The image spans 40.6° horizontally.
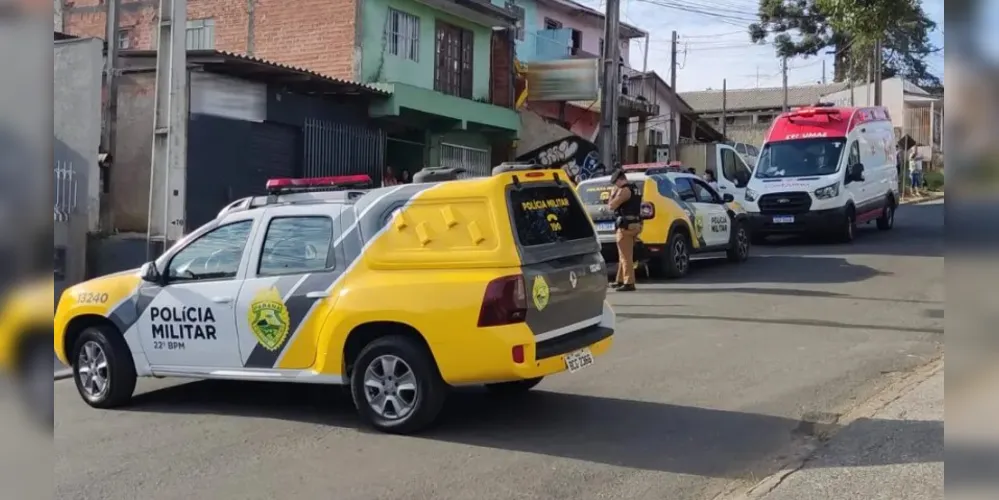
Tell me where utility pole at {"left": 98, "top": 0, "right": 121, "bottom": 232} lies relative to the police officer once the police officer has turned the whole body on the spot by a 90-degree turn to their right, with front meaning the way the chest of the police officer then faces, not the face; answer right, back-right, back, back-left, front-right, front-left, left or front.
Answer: left

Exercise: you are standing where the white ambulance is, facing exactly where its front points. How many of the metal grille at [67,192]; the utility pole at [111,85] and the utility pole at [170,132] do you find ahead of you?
3

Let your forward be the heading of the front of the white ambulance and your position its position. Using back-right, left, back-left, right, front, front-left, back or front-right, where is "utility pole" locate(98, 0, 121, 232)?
front

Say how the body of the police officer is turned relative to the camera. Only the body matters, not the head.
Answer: to the viewer's left

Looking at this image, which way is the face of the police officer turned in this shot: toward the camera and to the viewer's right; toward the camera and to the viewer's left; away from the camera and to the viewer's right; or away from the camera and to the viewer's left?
toward the camera and to the viewer's left

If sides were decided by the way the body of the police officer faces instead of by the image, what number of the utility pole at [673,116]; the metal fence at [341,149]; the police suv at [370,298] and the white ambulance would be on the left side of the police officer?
1

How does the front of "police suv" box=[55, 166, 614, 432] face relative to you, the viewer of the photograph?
facing away from the viewer and to the left of the viewer

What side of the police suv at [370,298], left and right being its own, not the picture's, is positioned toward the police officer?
right

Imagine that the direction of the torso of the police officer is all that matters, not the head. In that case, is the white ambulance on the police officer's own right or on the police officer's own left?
on the police officer's own right

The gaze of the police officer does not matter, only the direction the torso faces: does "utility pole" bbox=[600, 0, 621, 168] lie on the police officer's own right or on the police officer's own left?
on the police officer's own right

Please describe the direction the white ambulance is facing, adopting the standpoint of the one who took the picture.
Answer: facing the viewer and to the left of the viewer

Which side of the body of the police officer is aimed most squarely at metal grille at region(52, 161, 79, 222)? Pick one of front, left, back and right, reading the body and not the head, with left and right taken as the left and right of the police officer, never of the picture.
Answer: front

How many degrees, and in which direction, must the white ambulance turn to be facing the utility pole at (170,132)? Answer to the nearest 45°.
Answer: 0° — it already faces it

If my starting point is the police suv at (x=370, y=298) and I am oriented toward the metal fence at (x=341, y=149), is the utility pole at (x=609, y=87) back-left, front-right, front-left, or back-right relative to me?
front-right

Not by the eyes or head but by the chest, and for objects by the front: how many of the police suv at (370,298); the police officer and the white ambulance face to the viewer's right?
0

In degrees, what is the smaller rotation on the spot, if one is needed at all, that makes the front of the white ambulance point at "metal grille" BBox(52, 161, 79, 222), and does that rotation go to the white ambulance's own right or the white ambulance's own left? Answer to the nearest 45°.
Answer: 0° — it already faces it

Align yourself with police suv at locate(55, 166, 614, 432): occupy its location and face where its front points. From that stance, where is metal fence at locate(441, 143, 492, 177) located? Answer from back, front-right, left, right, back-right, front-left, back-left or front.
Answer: front-right

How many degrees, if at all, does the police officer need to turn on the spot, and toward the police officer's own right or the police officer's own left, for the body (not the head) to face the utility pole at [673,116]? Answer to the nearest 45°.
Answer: approximately 90° to the police officer's own right
